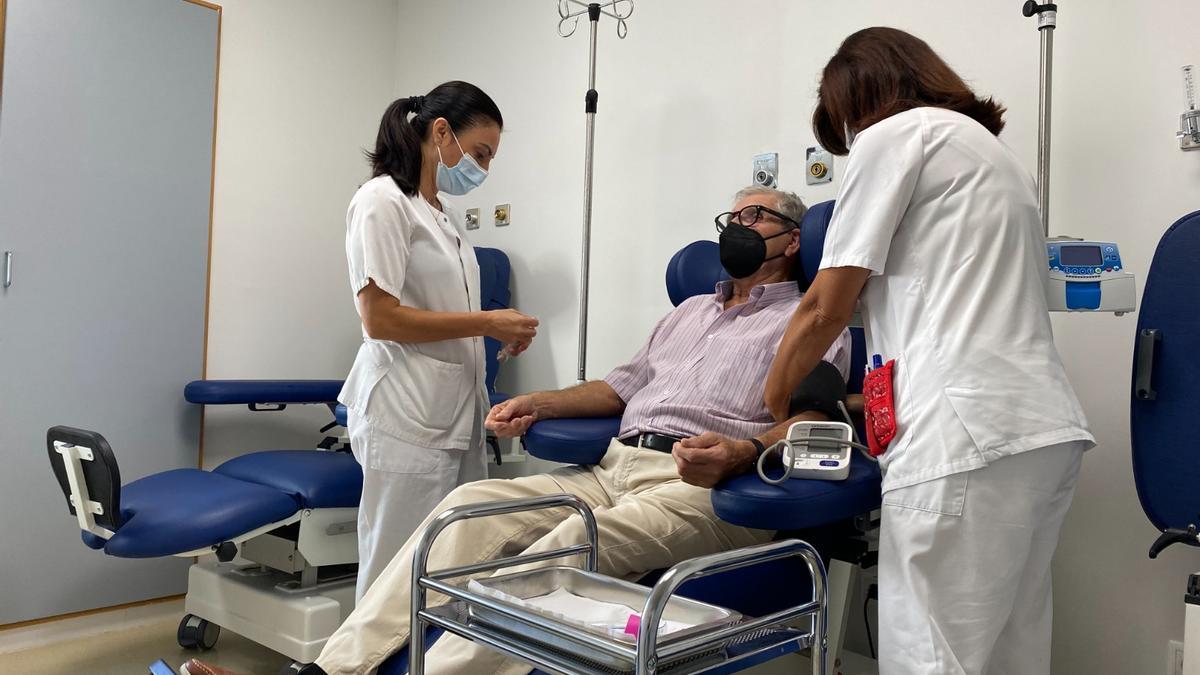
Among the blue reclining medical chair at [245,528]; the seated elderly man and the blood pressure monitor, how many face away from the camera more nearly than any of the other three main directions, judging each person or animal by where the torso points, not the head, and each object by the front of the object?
0

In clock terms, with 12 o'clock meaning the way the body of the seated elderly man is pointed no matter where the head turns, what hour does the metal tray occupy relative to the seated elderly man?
The metal tray is roughly at 11 o'clock from the seated elderly man.

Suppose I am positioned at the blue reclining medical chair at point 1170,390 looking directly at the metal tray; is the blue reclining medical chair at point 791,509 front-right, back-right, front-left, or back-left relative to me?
front-right

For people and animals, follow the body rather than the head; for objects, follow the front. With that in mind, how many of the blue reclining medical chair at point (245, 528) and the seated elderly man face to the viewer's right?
0

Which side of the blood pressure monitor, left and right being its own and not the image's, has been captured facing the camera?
front

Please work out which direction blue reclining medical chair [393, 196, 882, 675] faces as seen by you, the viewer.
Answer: facing the viewer and to the left of the viewer

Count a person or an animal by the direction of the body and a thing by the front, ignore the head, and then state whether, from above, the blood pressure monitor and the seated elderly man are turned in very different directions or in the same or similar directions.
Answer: same or similar directions

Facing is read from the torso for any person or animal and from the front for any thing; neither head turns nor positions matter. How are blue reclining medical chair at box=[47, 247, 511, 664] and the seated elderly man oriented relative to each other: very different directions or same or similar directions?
same or similar directions

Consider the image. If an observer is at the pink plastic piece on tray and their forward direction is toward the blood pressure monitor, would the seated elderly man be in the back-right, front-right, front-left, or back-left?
front-left
